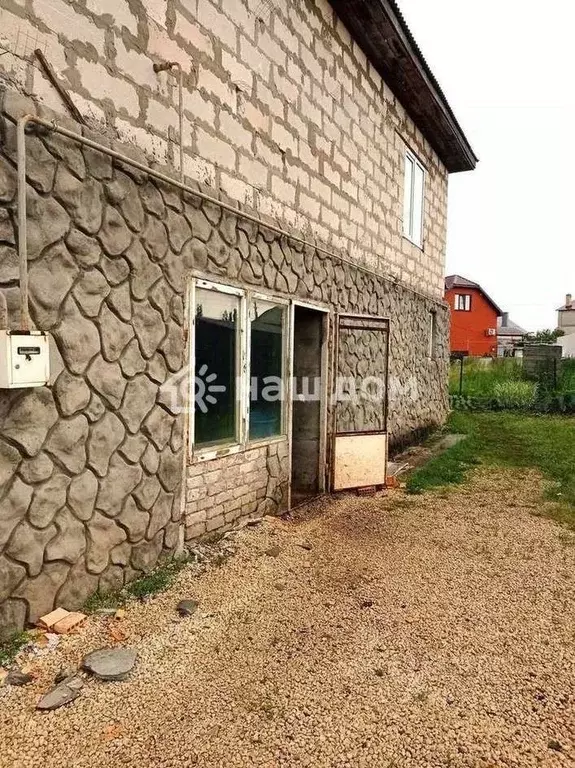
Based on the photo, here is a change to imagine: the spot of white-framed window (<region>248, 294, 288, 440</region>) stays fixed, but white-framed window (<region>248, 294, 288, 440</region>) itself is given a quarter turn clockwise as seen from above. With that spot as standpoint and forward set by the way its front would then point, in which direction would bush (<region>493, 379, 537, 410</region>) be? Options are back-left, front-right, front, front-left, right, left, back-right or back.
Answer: back

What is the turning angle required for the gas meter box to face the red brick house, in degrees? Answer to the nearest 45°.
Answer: approximately 90° to its left

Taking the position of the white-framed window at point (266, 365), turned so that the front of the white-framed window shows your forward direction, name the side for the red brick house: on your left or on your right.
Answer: on your left

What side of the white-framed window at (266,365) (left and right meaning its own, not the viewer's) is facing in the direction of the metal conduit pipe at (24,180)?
right

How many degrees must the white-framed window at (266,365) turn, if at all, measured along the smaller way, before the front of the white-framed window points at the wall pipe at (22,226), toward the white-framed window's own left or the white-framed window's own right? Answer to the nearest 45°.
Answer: approximately 90° to the white-framed window's own right

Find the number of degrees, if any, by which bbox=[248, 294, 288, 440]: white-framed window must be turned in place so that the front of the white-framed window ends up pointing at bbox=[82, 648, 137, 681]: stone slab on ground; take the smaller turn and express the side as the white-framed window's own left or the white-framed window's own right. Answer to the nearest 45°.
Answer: approximately 45° to the white-framed window's own right

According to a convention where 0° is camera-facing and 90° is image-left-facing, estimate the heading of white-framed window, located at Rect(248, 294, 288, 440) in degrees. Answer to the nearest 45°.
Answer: approximately 315°
